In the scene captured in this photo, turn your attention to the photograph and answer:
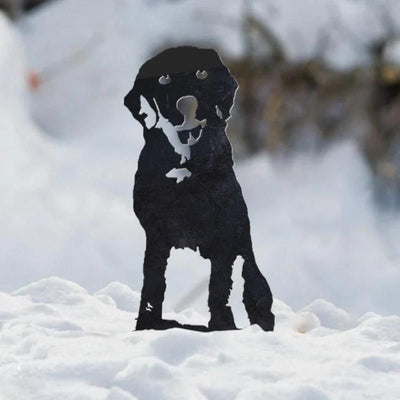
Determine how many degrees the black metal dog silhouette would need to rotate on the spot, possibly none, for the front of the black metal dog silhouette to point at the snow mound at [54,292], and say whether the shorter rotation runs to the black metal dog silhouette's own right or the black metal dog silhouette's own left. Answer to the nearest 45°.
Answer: approximately 135° to the black metal dog silhouette's own right

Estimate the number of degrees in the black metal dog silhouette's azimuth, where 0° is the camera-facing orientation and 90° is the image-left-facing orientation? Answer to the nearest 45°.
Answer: approximately 0°

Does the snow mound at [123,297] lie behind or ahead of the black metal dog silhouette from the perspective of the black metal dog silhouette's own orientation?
behind

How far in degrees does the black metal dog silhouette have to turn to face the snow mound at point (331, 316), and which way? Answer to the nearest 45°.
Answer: approximately 135° to its left
